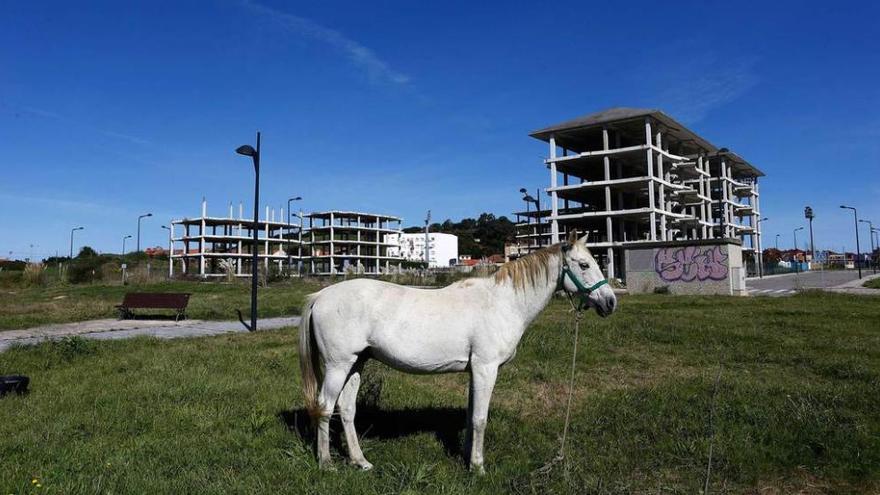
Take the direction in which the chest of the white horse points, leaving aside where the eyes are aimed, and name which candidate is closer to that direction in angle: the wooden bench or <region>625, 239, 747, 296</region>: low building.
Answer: the low building

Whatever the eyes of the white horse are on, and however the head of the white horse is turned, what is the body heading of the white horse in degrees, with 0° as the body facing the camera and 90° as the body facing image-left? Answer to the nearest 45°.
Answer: approximately 270°

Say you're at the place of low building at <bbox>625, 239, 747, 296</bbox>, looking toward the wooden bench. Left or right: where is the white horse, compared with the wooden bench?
left

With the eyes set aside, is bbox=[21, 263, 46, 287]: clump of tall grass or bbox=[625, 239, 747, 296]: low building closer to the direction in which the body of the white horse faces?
the low building

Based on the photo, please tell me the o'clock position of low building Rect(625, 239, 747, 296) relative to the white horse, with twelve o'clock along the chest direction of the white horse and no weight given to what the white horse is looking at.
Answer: The low building is roughly at 10 o'clock from the white horse.

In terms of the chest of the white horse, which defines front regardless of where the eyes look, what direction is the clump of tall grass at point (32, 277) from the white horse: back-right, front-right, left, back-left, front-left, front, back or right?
back-left

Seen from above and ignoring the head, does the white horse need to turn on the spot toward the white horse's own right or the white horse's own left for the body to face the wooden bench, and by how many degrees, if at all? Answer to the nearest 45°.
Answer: approximately 135° to the white horse's own left
